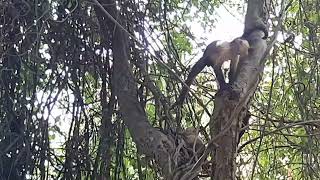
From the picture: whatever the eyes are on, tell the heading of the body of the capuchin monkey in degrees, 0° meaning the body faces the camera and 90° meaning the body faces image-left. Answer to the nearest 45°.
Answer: approximately 270°
